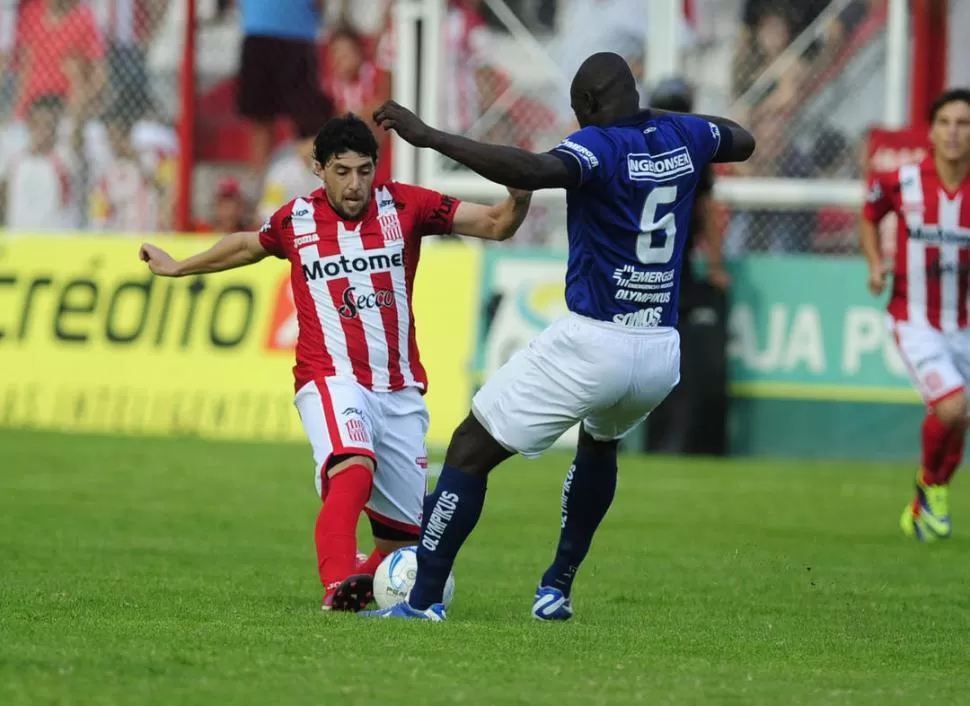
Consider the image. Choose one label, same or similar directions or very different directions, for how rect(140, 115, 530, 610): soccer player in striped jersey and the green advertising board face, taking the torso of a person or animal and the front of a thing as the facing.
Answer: same or similar directions

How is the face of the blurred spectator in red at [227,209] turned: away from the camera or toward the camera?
toward the camera

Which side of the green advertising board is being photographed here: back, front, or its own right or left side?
front

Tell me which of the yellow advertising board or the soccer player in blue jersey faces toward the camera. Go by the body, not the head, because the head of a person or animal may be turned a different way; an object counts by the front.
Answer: the yellow advertising board

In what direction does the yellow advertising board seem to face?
toward the camera

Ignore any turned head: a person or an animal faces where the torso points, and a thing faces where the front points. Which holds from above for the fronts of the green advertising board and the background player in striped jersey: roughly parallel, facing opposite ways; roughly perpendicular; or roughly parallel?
roughly parallel

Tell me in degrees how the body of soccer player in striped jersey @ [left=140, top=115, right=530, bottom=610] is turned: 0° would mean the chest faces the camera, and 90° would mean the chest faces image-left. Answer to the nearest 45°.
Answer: approximately 0°

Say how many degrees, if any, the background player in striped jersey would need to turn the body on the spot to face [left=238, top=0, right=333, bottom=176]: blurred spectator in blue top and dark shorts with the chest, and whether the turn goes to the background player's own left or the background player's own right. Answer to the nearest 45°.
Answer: approximately 135° to the background player's own right

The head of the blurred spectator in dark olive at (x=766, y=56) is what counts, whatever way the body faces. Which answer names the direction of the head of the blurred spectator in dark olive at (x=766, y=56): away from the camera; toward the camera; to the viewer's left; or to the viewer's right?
toward the camera

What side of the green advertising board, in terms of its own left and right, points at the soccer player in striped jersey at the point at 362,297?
front

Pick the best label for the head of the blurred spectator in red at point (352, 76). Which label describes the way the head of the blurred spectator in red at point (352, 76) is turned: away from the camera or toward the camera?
toward the camera

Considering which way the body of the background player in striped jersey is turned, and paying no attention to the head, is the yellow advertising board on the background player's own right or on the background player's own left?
on the background player's own right

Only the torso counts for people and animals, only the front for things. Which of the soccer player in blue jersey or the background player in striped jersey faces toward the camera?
the background player in striped jersey

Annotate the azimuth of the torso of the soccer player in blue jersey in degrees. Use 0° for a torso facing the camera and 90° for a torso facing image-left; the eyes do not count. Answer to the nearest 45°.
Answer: approximately 135°
